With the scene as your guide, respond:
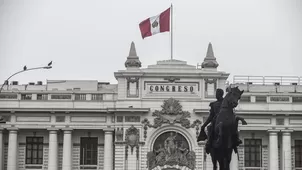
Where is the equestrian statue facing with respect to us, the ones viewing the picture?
facing the viewer and to the right of the viewer
